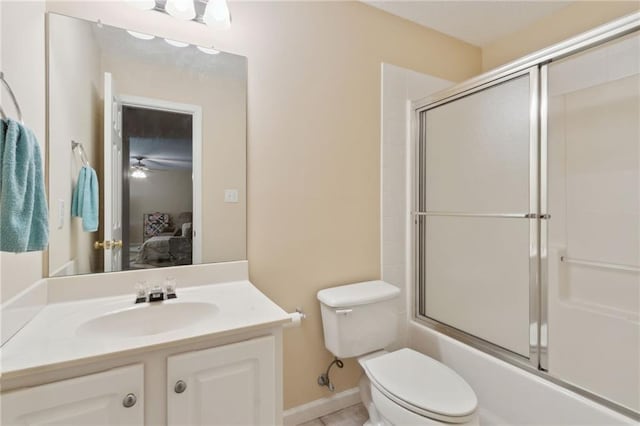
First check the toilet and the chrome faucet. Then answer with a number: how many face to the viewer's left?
0

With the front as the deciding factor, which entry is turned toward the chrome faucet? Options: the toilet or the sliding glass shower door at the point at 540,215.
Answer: the sliding glass shower door

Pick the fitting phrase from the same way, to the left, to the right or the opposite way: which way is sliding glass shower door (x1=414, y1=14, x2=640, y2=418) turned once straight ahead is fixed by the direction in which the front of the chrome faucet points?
to the right

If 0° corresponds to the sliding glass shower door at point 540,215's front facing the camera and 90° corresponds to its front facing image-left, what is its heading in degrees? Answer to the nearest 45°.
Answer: approximately 45°

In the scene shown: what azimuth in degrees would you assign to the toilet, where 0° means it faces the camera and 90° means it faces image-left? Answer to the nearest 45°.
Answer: approximately 315°

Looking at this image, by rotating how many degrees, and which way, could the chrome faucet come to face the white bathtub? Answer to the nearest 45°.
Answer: approximately 90° to its left

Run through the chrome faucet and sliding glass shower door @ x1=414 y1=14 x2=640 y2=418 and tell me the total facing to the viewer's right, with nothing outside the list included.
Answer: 0

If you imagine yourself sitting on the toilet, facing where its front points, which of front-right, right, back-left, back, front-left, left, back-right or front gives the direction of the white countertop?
right

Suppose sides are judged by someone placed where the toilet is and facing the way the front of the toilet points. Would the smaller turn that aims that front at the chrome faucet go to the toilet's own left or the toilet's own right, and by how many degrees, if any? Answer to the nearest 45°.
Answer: approximately 90° to the toilet's own right

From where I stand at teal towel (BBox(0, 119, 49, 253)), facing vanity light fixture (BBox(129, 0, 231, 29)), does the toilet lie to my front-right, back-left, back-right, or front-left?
front-right

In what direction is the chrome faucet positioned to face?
toward the camera

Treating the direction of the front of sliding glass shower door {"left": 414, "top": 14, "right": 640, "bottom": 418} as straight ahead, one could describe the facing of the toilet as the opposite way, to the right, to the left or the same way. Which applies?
to the left

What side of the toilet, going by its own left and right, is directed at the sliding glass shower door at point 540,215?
left

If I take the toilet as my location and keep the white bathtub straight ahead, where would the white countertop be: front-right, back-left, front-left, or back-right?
back-right
